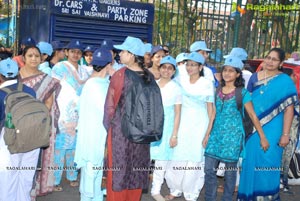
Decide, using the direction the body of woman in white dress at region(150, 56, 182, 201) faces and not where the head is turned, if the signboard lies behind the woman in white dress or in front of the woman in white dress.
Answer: behind

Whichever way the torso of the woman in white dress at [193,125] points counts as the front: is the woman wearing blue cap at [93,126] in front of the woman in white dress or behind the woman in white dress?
in front

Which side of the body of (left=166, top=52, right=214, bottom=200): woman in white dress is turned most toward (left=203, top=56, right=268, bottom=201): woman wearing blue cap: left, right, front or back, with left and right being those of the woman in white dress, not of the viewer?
left

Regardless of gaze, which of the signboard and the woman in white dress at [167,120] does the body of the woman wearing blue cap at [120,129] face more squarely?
the signboard

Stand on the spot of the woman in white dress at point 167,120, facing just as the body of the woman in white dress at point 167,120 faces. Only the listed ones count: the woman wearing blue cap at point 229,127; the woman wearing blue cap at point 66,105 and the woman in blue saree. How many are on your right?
1

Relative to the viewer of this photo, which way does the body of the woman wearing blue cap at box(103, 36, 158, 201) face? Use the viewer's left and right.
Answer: facing away from the viewer and to the left of the viewer

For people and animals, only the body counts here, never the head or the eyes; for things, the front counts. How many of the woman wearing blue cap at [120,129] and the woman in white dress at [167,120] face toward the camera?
1

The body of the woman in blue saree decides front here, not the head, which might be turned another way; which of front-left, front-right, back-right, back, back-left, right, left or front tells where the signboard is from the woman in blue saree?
right
